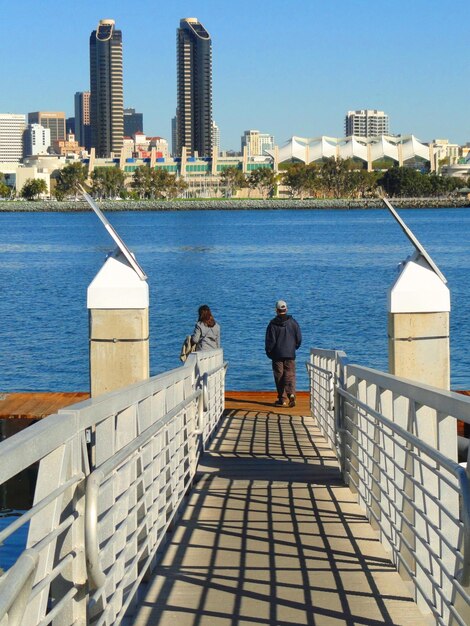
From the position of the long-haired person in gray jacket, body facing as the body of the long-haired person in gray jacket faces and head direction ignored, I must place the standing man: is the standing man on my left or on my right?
on my right

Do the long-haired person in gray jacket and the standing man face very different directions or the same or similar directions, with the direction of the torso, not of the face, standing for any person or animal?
same or similar directions

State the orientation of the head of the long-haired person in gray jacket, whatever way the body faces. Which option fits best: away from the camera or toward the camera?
away from the camera

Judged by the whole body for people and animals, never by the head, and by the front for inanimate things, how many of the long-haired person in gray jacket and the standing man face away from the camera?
2

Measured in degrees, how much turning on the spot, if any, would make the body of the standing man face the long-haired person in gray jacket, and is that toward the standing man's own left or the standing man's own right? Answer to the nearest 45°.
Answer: approximately 135° to the standing man's own left

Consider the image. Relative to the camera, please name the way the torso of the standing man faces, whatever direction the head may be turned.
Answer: away from the camera

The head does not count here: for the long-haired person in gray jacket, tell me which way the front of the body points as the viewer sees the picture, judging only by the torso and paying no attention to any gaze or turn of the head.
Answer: away from the camera
